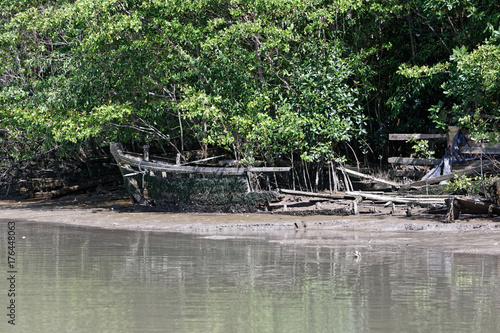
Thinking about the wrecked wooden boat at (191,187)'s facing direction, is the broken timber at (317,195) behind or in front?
behind

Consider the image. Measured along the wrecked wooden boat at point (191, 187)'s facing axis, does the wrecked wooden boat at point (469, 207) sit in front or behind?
behind

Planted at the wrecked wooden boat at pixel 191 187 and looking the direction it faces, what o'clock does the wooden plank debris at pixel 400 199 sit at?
The wooden plank debris is roughly at 7 o'clock from the wrecked wooden boat.

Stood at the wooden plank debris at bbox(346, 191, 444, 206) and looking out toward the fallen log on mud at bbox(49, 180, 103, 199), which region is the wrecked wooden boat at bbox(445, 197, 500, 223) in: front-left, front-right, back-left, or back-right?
back-left

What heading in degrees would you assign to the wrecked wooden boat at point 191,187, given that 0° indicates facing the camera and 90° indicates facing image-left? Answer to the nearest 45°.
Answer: approximately 90°

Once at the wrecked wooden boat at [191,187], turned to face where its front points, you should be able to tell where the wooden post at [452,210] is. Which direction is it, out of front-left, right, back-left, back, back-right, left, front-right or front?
back-left

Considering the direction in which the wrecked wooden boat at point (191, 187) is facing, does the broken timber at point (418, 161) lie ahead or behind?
behind

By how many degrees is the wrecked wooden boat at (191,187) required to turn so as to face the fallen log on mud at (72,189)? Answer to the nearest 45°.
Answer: approximately 45° to its right
